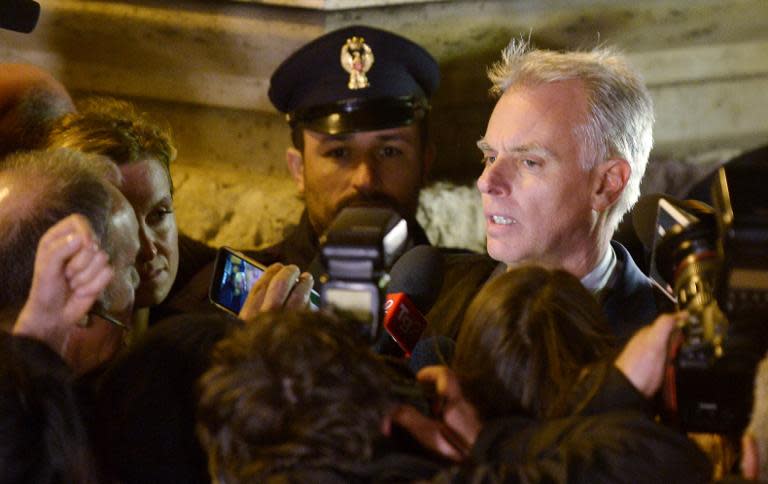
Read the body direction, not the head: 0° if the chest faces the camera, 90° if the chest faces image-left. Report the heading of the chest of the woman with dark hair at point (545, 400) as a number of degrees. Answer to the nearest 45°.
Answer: approximately 180°

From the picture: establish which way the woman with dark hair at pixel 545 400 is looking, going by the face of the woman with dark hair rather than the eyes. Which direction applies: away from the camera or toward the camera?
away from the camera

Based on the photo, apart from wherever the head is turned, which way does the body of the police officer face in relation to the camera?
toward the camera

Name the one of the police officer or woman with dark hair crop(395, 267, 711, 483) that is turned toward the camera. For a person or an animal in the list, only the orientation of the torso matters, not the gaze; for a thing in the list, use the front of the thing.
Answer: the police officer

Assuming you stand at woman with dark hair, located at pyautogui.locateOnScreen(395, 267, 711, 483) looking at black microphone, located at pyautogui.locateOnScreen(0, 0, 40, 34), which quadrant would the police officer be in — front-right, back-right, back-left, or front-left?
front-right

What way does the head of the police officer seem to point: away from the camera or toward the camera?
toward the camera

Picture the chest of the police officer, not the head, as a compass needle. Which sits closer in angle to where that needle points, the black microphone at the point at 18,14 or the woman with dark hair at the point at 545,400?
the woman with dark hair

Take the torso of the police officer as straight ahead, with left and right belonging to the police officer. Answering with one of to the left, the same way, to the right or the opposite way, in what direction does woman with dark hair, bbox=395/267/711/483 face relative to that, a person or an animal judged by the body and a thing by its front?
the opposite way

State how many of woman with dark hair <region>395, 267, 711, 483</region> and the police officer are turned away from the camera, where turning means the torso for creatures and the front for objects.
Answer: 1

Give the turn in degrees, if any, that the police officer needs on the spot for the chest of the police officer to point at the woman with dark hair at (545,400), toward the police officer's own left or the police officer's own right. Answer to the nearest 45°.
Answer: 0° — they already face them
